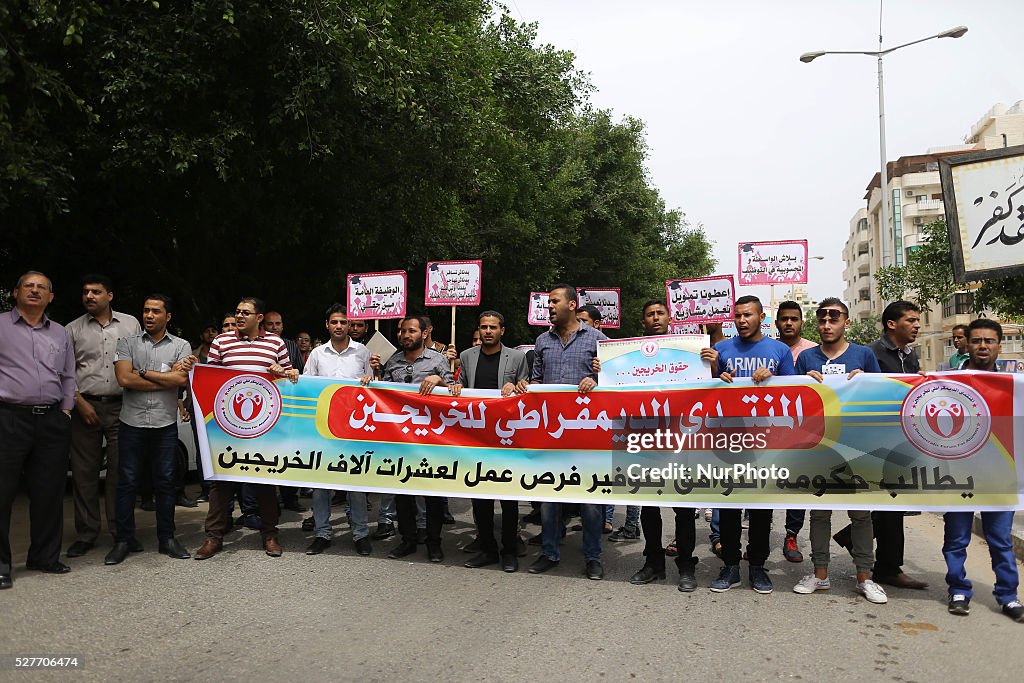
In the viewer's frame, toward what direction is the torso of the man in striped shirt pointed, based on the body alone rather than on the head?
toward the camera

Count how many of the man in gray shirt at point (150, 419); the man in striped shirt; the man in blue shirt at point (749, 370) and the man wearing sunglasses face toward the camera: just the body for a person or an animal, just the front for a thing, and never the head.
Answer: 4

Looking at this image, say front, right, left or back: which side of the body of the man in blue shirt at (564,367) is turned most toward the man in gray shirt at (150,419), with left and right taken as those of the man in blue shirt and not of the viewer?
right

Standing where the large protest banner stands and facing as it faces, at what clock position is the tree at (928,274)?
The tree is roughly at 7 o'clock from the large protest banner.

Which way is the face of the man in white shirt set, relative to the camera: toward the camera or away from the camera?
toward the camera

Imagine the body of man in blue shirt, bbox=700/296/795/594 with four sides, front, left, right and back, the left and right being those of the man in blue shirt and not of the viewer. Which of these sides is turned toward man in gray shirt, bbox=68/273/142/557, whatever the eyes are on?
right

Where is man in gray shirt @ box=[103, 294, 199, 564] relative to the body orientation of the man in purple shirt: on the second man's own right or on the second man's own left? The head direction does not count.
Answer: on the second man's own left

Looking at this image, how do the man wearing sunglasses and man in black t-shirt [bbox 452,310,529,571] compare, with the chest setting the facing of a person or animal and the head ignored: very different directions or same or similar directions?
same or similar directions

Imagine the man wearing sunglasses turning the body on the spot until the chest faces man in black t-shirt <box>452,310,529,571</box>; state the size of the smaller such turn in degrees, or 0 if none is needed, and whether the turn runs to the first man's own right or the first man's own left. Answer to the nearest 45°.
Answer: approximately 90° to the first man's own right

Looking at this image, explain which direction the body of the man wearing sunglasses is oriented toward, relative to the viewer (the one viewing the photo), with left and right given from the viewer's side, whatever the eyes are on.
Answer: facing the viewer

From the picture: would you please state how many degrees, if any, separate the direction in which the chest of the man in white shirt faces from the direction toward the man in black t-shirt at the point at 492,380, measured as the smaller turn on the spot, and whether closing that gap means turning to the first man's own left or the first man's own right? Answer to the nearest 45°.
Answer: approximately 45° to the first man's own left

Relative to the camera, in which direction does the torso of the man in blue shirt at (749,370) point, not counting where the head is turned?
toward the camera

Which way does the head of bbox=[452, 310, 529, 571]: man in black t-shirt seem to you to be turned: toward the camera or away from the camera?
toward the camera

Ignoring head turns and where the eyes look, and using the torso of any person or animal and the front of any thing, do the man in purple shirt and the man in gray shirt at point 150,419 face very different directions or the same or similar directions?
same or similar directions

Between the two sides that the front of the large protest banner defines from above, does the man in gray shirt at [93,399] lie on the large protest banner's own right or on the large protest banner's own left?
on the large protest banner's own right

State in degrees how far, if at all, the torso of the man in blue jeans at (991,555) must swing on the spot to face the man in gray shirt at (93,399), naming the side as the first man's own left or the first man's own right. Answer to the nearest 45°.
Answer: approximately 90° to the first man's own right

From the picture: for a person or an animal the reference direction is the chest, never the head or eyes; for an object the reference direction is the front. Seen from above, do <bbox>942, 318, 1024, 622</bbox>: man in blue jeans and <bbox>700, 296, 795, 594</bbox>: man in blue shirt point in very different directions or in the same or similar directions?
same or similar directions

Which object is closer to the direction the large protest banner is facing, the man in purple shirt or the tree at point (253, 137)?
the man in purple shirt

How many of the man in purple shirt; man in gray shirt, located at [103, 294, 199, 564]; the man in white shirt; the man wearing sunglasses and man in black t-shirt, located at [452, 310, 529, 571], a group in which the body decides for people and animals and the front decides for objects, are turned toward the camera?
5
